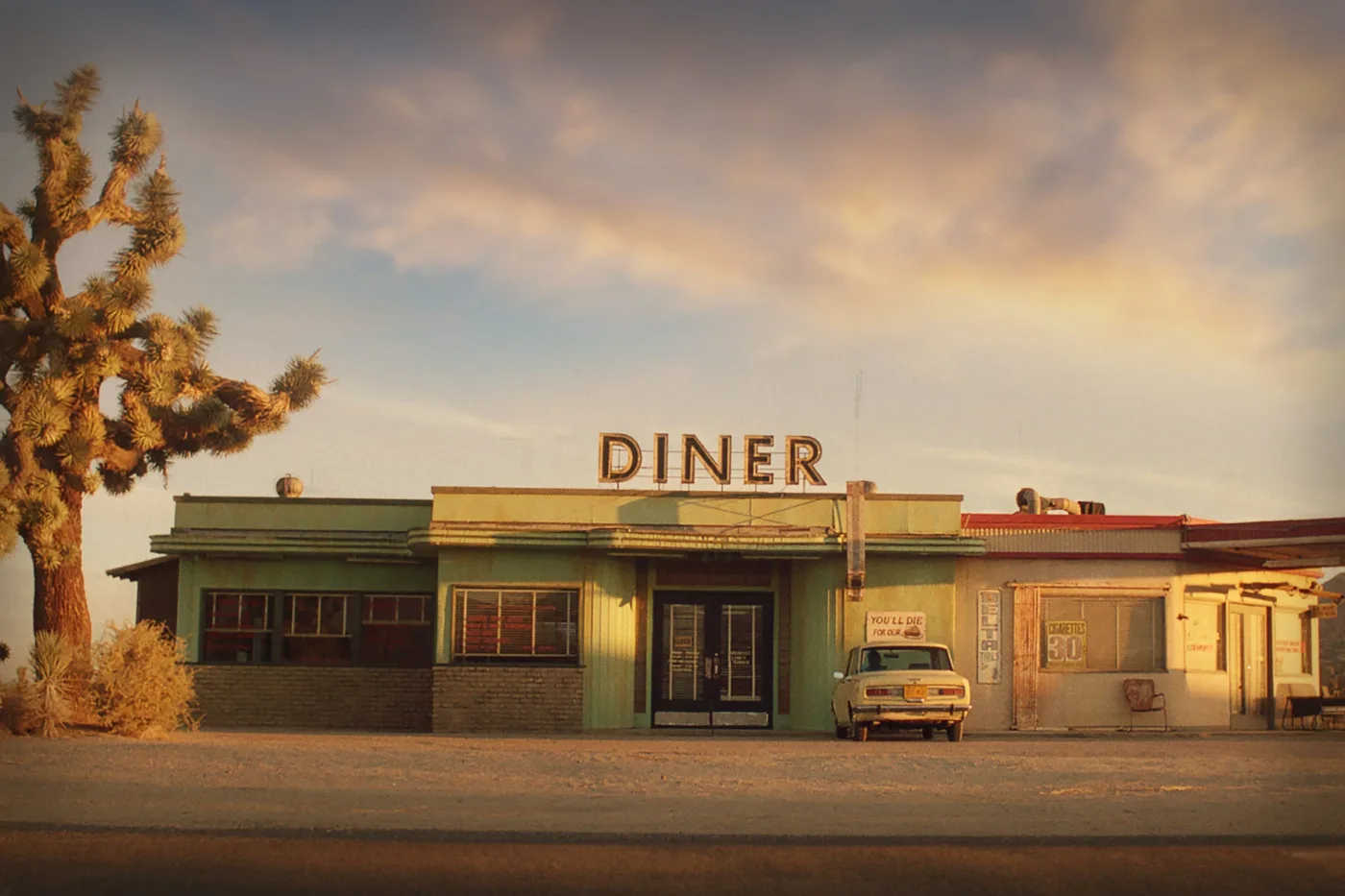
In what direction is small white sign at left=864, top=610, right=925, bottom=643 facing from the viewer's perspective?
toward the camera

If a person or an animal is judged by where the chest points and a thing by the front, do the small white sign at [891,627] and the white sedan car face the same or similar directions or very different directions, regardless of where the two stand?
very different directions

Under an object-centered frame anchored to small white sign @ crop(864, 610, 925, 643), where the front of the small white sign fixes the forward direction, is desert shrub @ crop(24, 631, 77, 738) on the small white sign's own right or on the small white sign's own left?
on the small white sign's own right

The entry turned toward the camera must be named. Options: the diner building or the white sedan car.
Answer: the diner building

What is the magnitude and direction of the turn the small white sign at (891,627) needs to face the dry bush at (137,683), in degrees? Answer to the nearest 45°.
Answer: approximately 45° to its right

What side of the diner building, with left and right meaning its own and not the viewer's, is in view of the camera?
front

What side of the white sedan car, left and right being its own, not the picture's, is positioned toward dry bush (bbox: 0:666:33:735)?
left

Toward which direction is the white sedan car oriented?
away from the camera

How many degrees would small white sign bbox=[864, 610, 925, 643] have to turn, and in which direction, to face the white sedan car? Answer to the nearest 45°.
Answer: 0° — it already faces it

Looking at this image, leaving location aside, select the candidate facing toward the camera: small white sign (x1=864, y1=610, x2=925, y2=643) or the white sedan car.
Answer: the small white sign

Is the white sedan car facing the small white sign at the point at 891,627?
yes

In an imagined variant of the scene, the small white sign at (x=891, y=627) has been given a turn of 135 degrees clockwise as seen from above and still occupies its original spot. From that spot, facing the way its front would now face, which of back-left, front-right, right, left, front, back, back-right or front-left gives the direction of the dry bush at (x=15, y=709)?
left

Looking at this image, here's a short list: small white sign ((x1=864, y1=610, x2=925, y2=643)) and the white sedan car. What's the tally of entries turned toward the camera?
1

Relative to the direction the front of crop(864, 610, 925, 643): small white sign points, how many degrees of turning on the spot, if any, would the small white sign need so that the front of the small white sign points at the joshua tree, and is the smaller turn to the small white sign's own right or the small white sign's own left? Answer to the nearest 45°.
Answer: approximately 45° to the small white sign's own right

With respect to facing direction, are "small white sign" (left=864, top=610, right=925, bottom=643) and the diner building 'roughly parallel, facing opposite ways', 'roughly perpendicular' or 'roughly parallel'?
roughly parallel

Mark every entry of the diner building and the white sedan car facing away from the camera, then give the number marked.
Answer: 1
